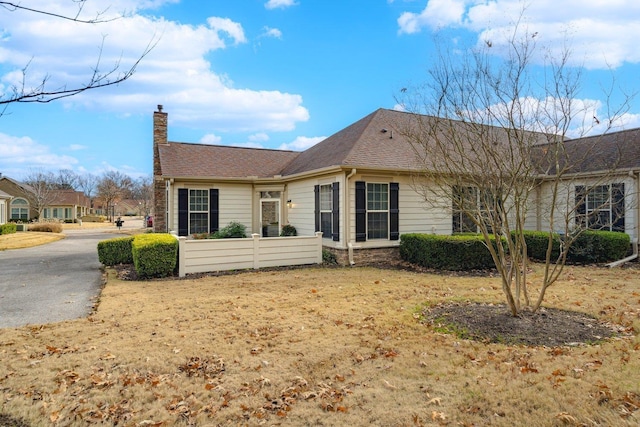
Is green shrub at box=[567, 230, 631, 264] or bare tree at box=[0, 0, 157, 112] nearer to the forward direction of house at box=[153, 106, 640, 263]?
the bare tree

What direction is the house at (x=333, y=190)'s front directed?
toward the camera

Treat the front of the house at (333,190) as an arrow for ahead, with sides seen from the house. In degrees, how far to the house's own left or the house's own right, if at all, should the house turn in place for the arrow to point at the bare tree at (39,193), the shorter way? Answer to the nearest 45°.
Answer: approximately 135° to the house's own right

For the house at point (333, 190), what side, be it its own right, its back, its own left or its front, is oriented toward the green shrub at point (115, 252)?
right

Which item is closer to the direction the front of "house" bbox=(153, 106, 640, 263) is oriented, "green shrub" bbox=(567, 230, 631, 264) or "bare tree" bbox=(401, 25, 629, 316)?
the bare tree

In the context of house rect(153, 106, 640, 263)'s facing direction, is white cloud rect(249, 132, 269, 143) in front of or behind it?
behind

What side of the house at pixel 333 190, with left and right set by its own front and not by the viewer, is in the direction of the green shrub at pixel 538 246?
left

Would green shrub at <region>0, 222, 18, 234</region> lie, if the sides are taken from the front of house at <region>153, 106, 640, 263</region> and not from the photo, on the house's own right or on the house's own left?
on the house's own right

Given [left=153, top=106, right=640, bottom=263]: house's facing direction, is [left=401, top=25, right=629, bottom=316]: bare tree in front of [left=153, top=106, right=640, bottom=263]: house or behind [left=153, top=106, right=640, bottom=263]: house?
in front

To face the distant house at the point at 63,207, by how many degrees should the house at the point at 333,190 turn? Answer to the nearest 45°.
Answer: approximately 135° to its right

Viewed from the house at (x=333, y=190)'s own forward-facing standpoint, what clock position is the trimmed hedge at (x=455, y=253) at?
The trimmed hedge is roughly at 10 o'clock from the house.
